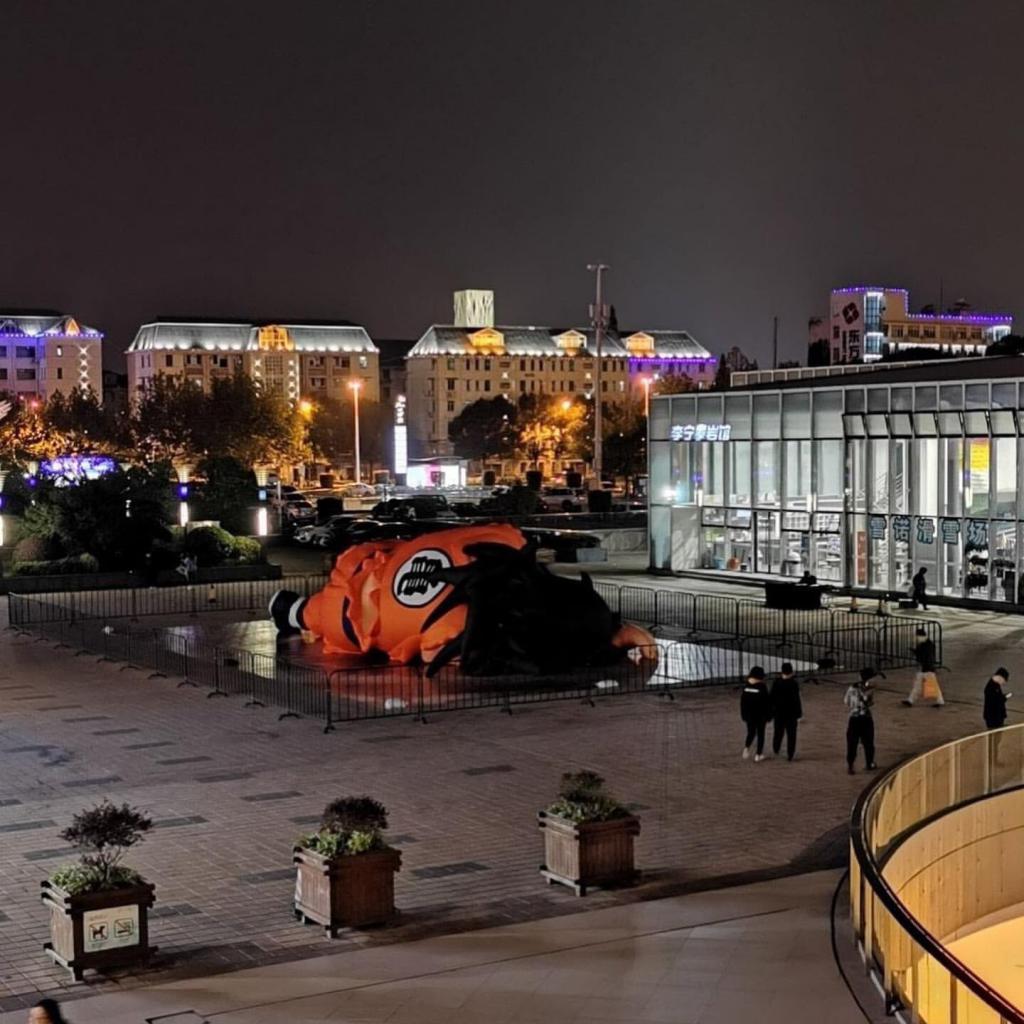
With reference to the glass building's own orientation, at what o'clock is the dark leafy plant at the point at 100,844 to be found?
The dark leafy plant is roughly at 11 o'clock from the glass building.

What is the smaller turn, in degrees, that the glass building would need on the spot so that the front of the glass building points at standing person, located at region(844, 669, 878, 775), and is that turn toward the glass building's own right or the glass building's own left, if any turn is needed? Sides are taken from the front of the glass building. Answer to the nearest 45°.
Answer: approximately 45° to the glass building's own left

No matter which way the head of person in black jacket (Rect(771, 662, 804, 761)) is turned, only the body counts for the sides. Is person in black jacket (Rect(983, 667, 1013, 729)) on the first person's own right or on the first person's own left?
on the first person's own right

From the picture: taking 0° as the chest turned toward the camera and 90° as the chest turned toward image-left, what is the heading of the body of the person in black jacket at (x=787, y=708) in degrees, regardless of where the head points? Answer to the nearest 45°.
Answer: approximately 180°

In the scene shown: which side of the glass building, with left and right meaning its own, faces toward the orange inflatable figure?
front

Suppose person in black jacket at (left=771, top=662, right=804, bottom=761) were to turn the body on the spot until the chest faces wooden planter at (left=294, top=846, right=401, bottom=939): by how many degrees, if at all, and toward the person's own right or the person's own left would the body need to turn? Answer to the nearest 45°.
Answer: approximately 135° to the person's own left

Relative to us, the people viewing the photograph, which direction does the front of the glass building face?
facing the viewer and to the left of the viewer

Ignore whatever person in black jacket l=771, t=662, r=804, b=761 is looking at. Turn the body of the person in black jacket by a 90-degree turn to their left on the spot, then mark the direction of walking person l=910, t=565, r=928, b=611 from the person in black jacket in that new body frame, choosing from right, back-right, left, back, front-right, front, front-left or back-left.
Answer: right

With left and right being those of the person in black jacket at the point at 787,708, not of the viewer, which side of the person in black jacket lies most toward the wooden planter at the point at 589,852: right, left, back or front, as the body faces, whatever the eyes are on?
back

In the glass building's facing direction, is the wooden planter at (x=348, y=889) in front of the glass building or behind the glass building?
in front

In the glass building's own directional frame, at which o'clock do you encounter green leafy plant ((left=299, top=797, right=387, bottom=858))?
The green leafy plant is roughly at 11 o'clock from the glass building.

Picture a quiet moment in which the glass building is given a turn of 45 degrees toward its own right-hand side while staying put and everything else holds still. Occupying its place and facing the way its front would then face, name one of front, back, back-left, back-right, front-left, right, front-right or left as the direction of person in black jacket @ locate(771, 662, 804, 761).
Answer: left

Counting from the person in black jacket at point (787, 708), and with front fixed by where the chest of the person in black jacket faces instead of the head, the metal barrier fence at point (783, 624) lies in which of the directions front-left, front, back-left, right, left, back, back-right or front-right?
front

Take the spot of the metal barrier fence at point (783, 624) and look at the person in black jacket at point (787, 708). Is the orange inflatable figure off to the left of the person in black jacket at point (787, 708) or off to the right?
right
